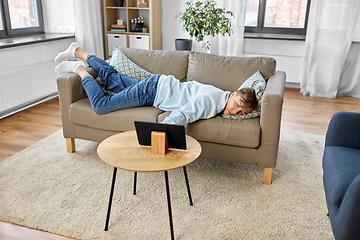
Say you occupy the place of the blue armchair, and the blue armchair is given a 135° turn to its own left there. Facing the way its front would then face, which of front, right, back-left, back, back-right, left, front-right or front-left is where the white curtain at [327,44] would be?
back-left

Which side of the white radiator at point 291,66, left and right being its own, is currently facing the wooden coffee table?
front

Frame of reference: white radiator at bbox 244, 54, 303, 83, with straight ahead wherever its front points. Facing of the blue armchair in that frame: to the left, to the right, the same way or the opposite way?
to the right

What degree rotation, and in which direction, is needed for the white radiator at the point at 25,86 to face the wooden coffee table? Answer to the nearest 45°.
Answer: approximately 45° to its right

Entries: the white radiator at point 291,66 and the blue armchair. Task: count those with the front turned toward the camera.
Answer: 1

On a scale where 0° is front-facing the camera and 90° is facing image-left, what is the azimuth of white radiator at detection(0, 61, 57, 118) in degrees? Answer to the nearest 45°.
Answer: approximately 315°

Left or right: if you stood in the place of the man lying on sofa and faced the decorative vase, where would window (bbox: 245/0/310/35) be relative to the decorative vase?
right

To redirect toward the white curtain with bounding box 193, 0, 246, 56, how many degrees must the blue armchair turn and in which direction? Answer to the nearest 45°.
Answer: approximately 45° to its right

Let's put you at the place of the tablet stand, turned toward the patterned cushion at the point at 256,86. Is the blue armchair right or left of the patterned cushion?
right

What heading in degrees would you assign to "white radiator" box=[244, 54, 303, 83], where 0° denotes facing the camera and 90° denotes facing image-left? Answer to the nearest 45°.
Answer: approximately 0°

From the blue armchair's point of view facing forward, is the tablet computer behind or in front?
in front

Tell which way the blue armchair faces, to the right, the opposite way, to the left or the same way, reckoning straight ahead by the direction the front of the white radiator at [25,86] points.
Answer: the opposite way

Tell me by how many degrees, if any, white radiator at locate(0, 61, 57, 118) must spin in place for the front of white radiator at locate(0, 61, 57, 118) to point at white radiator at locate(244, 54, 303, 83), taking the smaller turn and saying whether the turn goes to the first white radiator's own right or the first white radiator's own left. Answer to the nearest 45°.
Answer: approximately 45° to the first white radiator's own left

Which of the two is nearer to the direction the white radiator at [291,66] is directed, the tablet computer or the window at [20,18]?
the tablet computer

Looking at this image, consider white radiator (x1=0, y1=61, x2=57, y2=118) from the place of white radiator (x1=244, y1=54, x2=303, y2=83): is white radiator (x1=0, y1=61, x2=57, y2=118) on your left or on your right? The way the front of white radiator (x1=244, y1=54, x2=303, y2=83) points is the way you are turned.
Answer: on your right

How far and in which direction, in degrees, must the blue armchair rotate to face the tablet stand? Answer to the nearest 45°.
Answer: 0° — it already faces it

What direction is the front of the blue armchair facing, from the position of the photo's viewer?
facing to the left of the viewer

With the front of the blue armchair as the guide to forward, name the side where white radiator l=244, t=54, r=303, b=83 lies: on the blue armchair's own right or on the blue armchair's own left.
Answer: on the blue armchair's own right

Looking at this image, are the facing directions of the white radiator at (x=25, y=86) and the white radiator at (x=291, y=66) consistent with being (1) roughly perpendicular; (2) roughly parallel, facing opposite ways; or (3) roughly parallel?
roughly perpendicular
